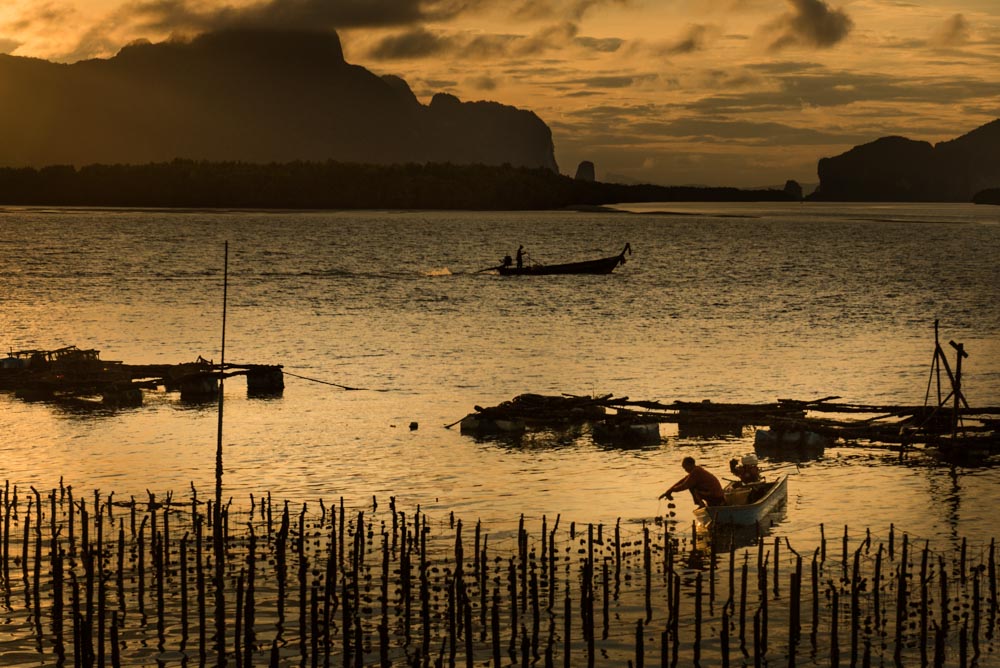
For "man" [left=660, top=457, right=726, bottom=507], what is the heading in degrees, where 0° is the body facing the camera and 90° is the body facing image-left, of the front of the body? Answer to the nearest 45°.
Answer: approximately 90°
